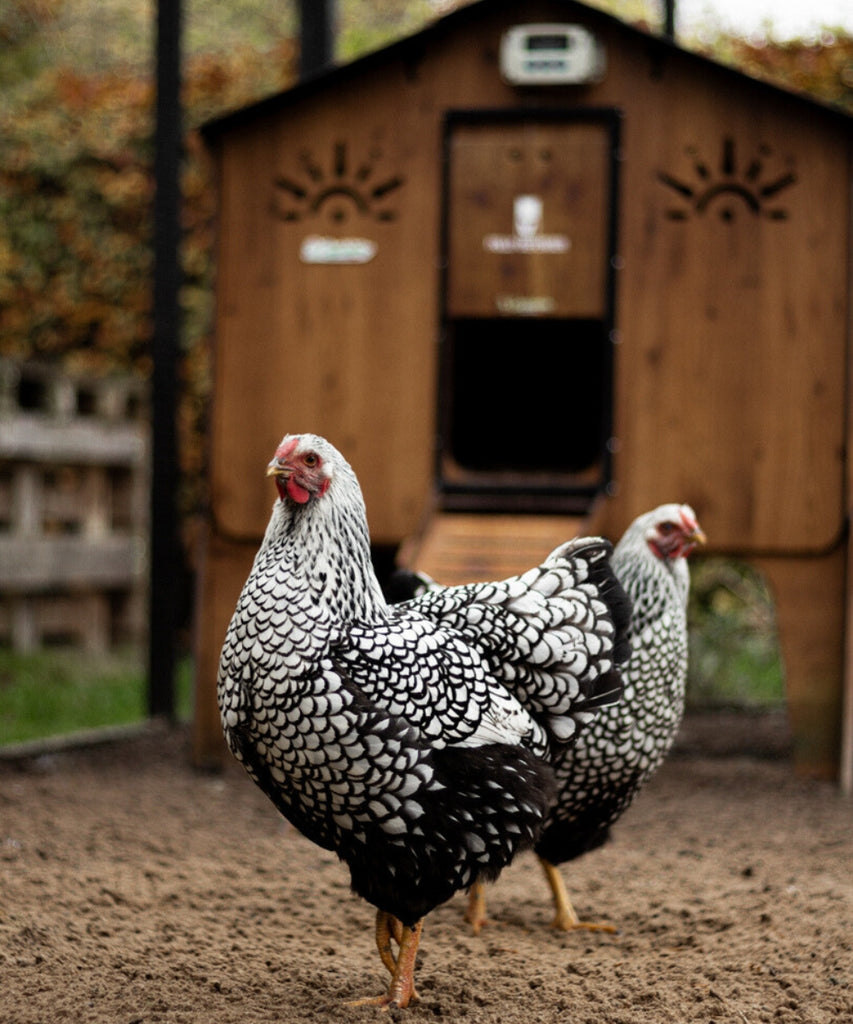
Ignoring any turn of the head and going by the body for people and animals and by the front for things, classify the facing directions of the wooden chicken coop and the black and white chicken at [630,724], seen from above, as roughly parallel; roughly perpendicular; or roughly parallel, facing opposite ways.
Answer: roughly perpendicular

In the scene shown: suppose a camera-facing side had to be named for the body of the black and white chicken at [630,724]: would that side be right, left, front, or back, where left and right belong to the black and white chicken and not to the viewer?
right

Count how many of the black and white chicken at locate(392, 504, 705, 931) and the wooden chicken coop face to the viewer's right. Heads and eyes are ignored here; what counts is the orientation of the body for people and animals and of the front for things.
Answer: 1

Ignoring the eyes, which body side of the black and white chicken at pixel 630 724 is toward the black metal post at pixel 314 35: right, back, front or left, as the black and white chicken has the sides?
left

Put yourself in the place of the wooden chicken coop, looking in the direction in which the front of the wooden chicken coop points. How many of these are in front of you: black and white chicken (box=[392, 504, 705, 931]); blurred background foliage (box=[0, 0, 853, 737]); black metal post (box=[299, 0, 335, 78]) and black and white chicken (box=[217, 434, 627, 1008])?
2

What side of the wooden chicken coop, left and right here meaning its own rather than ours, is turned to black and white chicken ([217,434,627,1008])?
front
